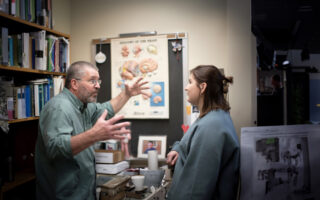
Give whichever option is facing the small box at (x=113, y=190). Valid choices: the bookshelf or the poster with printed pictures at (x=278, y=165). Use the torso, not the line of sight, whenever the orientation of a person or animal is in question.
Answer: the bookshelf

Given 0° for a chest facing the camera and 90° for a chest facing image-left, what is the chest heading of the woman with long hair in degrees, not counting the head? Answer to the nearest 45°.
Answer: approximately 90°

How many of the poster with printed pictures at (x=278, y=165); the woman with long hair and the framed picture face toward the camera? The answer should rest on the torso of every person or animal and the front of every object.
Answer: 2

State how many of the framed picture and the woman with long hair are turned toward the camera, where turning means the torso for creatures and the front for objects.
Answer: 1

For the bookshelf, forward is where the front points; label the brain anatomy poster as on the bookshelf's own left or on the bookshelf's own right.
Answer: on the bookshelf's own left

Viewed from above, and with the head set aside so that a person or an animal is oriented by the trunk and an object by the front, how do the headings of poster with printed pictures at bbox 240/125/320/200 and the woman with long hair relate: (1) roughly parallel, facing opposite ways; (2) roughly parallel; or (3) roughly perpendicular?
roughly perpendicular

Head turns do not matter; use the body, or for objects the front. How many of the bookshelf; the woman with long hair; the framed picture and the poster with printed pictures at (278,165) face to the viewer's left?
1

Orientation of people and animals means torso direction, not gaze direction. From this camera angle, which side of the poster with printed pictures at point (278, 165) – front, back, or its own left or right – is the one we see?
front

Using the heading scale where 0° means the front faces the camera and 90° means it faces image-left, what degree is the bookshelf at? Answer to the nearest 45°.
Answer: approximately 315°

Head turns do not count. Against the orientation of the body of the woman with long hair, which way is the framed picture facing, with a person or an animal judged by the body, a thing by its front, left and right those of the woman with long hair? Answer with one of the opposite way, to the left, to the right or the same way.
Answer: to the left

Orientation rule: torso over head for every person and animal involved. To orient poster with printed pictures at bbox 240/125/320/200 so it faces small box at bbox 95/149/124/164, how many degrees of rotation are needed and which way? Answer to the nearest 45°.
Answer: approximately 135° to its right

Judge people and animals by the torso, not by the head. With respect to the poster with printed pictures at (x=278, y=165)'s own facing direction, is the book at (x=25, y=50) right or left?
on its right

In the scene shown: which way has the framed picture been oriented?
toward the camera

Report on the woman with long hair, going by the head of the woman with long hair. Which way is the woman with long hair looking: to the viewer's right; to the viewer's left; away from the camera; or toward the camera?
to the viewer's left

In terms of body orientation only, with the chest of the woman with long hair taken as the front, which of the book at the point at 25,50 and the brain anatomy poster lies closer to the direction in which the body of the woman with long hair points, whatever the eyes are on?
the book
